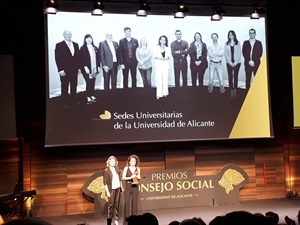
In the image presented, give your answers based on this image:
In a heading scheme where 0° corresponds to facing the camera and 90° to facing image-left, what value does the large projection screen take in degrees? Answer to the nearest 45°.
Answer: approximately 0°
